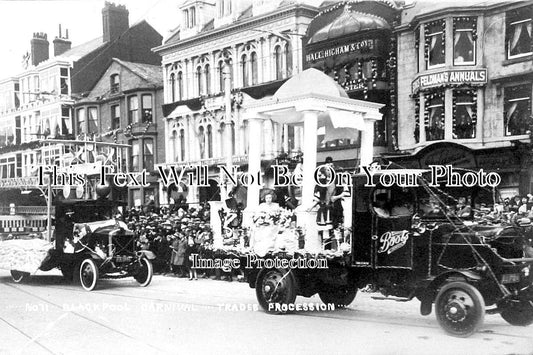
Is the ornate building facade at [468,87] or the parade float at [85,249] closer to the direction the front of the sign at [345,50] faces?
the parade float

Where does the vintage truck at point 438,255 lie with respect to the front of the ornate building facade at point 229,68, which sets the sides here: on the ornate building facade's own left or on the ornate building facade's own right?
on the ornate building facade's own left

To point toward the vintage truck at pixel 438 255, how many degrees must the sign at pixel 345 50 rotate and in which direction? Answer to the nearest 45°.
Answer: approximately 45° to its left

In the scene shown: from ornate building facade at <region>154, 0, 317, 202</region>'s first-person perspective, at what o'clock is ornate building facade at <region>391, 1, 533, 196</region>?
ornate building facade at <region>391, 1, 533, 196</region> is roughly at 9 o'clock from ornate building facade at <region>154, 0, 317, 202</region>.

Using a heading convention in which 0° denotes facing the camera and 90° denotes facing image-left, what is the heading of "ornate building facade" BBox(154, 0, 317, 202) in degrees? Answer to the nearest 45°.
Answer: approximately 45°

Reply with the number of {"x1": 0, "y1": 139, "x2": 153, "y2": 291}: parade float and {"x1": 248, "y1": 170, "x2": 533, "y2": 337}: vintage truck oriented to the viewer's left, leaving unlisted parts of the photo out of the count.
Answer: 0

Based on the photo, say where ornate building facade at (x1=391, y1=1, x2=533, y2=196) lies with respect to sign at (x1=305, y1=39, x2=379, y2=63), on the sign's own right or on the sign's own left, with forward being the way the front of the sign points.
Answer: on the sign's own left

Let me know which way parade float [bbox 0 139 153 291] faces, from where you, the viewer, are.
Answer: facing the viewer and to the right of the viewer

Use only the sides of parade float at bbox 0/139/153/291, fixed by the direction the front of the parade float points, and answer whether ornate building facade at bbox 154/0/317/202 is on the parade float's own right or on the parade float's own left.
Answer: on the parade float's own left

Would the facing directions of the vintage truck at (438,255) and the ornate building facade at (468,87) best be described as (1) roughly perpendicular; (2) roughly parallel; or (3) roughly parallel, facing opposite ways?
roughly perpendicular

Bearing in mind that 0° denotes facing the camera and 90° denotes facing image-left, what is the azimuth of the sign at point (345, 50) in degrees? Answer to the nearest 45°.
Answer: approximately 45°
